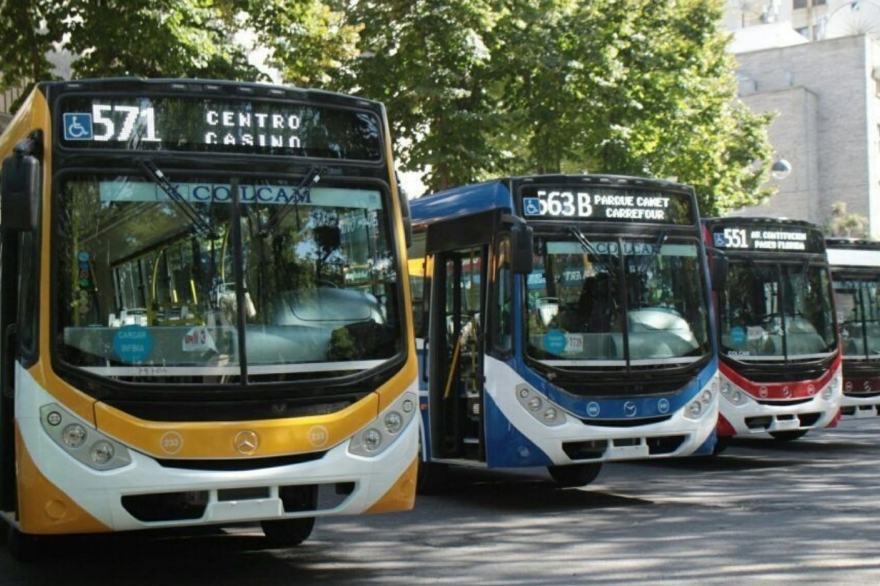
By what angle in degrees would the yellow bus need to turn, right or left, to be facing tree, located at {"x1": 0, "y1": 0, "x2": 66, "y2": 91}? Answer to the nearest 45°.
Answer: approximately 180°

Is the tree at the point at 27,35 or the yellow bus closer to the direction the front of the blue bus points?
the yellow bus

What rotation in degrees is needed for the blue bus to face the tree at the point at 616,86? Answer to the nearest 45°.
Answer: approximately 135° to its left

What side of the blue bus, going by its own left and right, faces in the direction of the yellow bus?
right

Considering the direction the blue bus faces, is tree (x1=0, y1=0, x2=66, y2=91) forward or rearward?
rearward

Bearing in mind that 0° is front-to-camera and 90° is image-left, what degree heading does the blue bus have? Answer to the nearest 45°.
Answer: approximately 315°

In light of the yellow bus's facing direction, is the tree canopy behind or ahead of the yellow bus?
behind

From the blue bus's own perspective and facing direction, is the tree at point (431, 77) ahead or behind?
behind

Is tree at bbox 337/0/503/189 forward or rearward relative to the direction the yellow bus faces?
rearward

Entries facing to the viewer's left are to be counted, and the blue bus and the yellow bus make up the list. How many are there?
0
